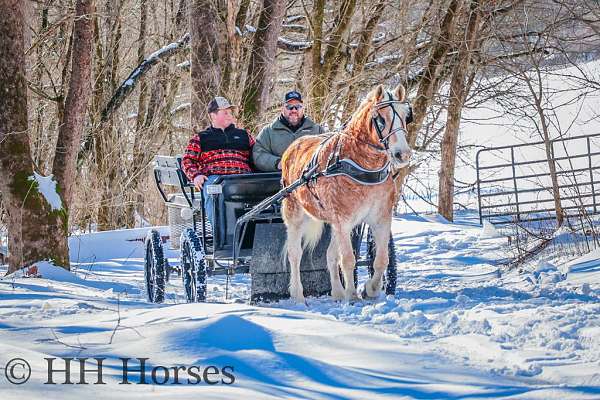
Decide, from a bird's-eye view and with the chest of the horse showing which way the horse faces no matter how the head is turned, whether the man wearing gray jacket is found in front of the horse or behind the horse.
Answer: behind

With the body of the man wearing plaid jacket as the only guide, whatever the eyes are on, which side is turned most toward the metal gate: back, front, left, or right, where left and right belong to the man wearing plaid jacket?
left

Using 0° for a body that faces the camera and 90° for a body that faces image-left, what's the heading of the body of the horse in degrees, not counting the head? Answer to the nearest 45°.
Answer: approximately 315°

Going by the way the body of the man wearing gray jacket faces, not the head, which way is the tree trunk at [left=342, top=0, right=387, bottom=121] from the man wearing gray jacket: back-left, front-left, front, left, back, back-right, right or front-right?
back

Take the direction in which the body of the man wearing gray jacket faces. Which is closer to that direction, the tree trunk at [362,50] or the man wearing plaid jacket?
the man wearing plaid jacket

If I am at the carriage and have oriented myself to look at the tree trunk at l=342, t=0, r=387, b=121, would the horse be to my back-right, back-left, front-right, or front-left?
back-right

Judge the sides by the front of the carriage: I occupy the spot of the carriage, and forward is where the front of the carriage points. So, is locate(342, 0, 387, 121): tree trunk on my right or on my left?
on my left

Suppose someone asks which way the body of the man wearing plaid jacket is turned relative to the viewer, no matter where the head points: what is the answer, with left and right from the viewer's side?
facing the viewer and to the right of the viewer

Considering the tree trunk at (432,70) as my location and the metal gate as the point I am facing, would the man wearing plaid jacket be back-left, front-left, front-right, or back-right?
back-right

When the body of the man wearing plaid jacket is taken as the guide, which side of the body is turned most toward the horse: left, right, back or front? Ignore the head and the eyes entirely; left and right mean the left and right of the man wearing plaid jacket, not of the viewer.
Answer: front

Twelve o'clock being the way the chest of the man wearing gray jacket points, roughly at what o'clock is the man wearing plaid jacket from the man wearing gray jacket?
The man wearing plaid jacket is roughly at 3 o'clock from the man wearing gray jacket.

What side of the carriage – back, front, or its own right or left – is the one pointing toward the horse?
front
